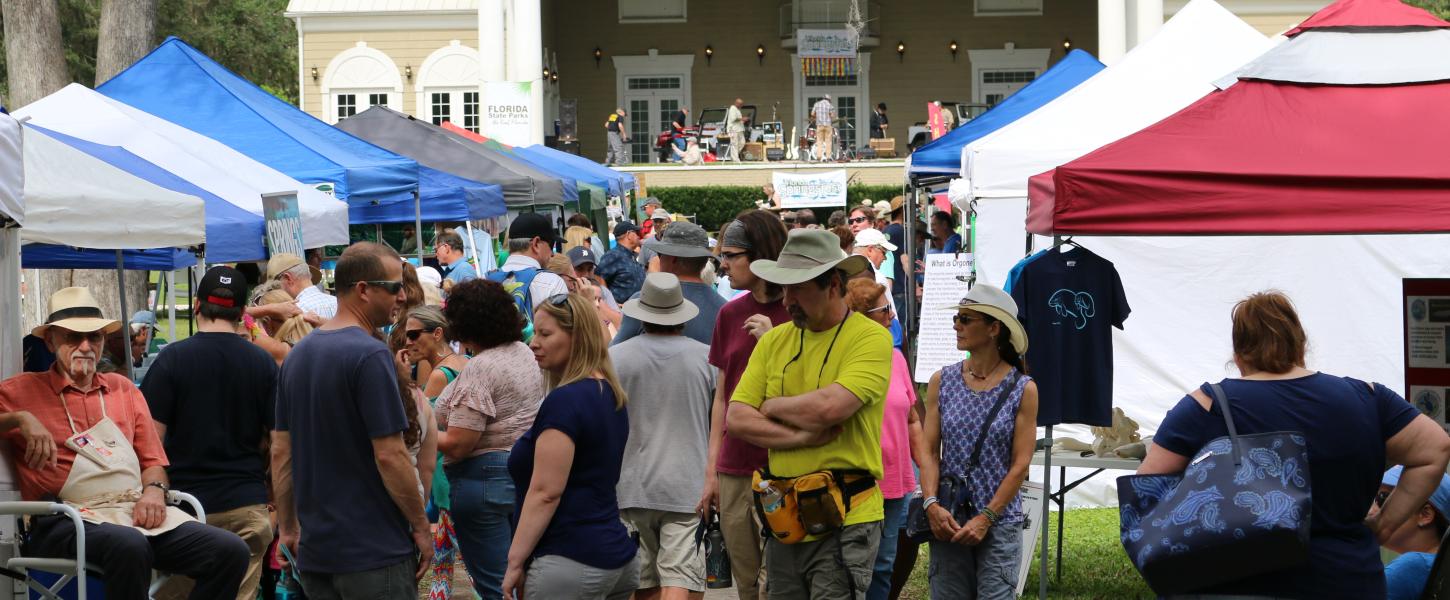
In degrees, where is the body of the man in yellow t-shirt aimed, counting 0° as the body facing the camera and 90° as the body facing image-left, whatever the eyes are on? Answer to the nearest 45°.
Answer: approximately 45°

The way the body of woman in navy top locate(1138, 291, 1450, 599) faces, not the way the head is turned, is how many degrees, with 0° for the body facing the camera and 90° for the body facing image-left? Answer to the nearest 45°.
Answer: approximately 180°

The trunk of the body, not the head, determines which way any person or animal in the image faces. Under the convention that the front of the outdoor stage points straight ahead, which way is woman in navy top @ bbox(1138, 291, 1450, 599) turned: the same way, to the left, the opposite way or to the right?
the opposite way

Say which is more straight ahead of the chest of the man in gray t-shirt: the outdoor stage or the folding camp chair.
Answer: the outdoor stage

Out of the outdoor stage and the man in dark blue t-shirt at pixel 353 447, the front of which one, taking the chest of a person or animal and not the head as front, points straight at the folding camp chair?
the outdoor stage

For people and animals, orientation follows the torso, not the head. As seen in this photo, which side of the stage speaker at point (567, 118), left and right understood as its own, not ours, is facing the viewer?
front

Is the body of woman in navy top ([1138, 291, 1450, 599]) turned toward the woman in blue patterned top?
no

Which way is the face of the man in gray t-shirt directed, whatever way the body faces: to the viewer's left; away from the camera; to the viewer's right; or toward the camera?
away from the camera

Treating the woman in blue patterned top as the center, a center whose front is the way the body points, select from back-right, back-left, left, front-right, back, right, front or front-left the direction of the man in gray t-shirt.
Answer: front-right

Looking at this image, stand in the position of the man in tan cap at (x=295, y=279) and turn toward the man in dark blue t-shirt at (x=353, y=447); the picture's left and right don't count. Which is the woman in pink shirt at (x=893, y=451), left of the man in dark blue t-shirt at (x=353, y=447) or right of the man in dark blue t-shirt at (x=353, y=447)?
left

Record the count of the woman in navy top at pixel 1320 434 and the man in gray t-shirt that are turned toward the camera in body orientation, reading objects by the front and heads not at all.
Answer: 0

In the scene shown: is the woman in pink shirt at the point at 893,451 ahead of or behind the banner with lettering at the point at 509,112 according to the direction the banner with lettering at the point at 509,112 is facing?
ahead

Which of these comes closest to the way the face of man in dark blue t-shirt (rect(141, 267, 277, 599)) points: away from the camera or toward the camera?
away from the camera

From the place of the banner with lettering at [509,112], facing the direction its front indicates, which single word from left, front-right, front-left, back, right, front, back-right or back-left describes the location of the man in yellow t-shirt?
front

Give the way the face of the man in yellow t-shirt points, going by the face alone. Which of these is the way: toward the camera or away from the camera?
toward the camera

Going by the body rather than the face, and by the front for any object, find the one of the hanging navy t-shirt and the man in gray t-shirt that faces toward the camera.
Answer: the hanging navy t-shirt

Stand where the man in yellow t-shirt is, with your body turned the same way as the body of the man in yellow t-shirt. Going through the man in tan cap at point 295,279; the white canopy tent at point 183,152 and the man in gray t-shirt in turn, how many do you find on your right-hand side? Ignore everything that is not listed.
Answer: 3

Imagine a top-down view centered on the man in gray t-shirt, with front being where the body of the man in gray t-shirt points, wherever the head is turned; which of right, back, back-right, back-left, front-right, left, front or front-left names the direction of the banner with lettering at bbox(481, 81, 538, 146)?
front

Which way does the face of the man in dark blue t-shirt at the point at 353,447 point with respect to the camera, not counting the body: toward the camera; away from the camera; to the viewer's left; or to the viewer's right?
to the viewer's right

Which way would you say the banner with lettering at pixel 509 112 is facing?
toward the camera

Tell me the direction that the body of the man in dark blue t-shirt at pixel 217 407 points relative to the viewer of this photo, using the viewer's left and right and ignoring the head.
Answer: facing away from the viewer

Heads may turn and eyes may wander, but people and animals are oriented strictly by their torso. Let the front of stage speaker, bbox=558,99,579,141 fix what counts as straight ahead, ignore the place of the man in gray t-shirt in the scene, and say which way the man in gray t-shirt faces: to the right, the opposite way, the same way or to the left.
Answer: the opposite way

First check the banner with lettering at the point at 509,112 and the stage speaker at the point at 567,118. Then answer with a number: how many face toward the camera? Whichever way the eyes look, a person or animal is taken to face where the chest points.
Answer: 2

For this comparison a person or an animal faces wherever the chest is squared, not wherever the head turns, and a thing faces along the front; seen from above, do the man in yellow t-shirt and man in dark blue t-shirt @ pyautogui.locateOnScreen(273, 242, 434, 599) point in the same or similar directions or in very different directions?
very different directions
